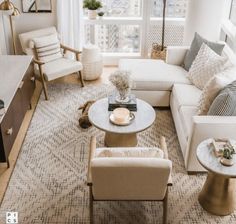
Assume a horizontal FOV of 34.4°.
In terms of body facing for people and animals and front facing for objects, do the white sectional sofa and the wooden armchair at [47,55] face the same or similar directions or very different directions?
very different directions

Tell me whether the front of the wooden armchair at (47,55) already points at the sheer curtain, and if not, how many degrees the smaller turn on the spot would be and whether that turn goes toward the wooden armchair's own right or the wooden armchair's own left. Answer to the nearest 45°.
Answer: approximately 90° to the wooden armchair's own left

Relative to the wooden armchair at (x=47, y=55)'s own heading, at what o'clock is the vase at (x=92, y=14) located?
The vase is roughly at 9 o'clock from the wooden armchair.

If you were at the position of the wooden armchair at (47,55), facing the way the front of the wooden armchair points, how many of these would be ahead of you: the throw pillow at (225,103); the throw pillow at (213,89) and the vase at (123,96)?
3

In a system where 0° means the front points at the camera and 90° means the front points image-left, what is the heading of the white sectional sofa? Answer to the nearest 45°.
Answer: approximately 90°

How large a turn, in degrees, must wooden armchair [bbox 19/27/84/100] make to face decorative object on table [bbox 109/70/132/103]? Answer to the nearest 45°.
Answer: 0° — it already faces it

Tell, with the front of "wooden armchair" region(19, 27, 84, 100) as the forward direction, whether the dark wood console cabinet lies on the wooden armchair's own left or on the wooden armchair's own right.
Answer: on the wooden armchair's own right

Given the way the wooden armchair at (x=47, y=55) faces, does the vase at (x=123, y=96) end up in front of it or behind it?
in front

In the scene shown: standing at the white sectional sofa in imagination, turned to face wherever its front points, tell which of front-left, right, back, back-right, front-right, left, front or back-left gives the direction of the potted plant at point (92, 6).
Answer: front-right

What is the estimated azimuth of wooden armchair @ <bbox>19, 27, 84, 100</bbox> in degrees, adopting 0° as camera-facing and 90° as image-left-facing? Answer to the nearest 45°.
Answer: approximately 315°

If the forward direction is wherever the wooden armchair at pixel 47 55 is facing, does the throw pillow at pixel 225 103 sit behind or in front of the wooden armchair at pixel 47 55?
in front

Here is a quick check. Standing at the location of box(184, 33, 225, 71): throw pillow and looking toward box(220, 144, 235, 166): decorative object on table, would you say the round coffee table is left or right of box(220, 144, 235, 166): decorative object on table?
right

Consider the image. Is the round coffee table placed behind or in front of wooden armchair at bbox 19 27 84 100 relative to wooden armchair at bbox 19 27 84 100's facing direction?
in front

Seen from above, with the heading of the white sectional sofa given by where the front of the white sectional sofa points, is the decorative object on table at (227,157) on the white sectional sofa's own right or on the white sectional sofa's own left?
on the white sectional sofa's own left

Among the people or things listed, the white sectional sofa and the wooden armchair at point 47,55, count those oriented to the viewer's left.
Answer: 1
